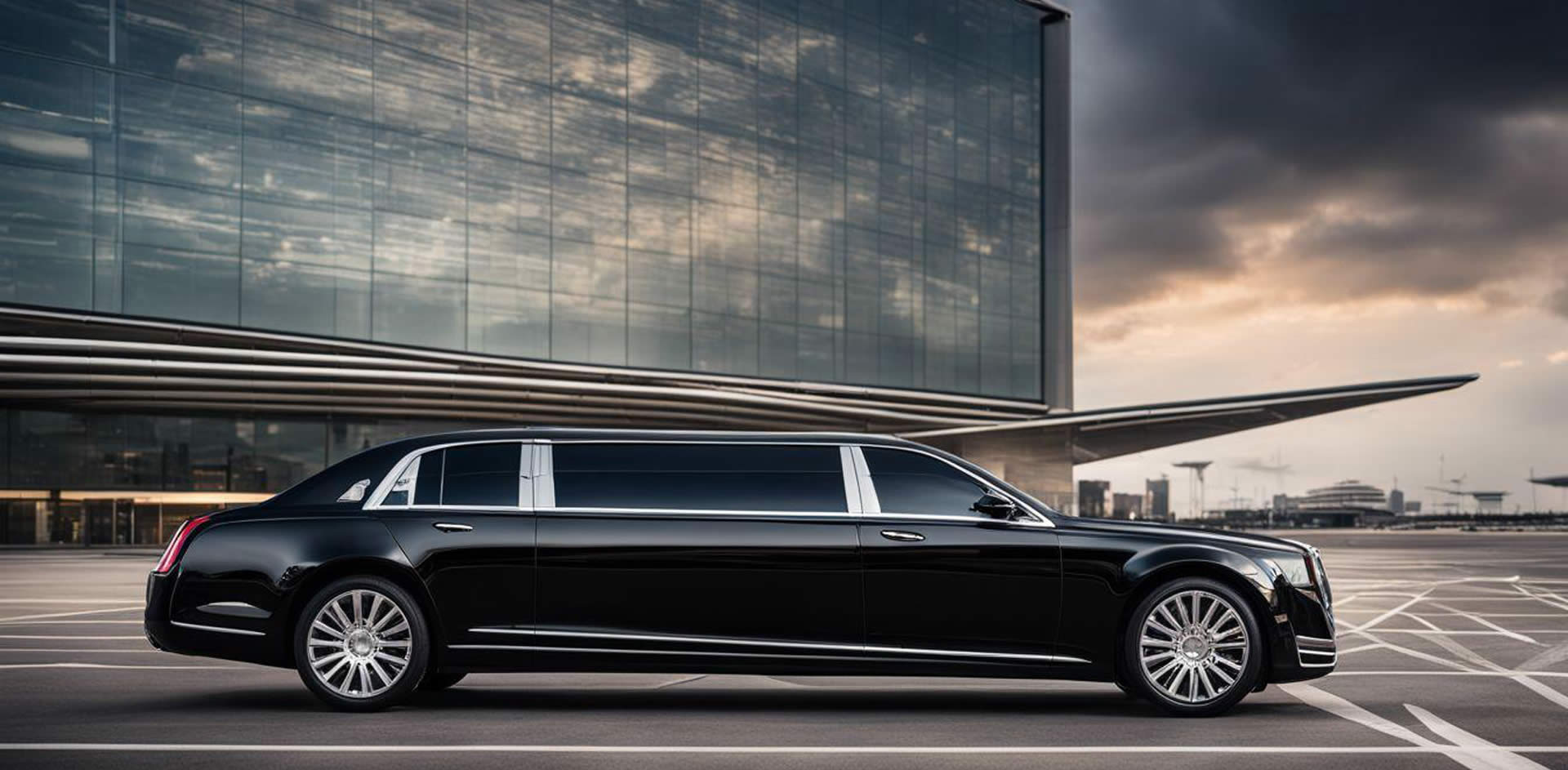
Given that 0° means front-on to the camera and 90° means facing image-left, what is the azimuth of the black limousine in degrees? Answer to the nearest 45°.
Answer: approximately 270°
